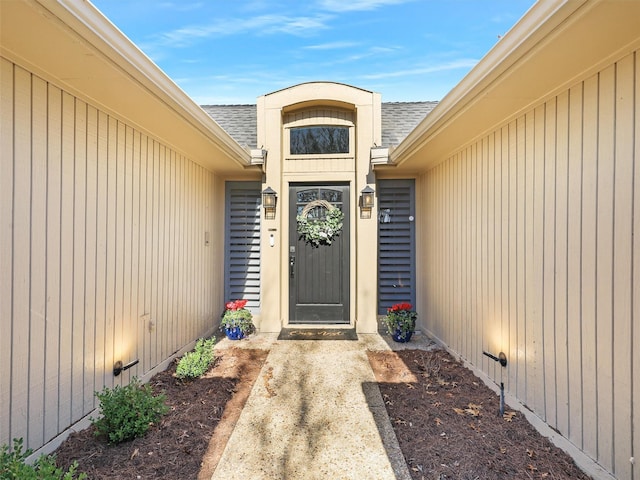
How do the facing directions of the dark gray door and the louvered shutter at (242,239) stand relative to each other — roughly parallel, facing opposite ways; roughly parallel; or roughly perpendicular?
roughly parallel

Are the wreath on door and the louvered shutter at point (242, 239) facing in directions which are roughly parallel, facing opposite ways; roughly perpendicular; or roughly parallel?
roughly parallel

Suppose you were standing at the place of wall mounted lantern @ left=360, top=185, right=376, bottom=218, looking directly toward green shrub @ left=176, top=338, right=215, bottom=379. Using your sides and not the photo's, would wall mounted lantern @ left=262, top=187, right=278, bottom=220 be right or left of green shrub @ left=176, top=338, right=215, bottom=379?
right

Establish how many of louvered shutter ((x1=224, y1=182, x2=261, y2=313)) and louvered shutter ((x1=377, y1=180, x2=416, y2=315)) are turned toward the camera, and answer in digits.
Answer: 2

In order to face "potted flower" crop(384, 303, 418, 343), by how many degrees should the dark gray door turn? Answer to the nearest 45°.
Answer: approximately 45° to its left

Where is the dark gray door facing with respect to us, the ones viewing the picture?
facing the viewer

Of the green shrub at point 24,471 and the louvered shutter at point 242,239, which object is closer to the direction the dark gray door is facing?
the green shrub

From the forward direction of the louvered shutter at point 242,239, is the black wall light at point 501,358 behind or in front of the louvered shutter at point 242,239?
in front

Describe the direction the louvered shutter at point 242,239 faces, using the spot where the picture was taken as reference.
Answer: facing the viewer

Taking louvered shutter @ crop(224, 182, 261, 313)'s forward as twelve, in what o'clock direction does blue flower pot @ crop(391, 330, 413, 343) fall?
The blue flower pot is roughly at 10 o'clock from the louvered shutter.

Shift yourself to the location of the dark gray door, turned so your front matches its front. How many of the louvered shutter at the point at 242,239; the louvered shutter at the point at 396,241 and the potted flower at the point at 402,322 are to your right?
1
